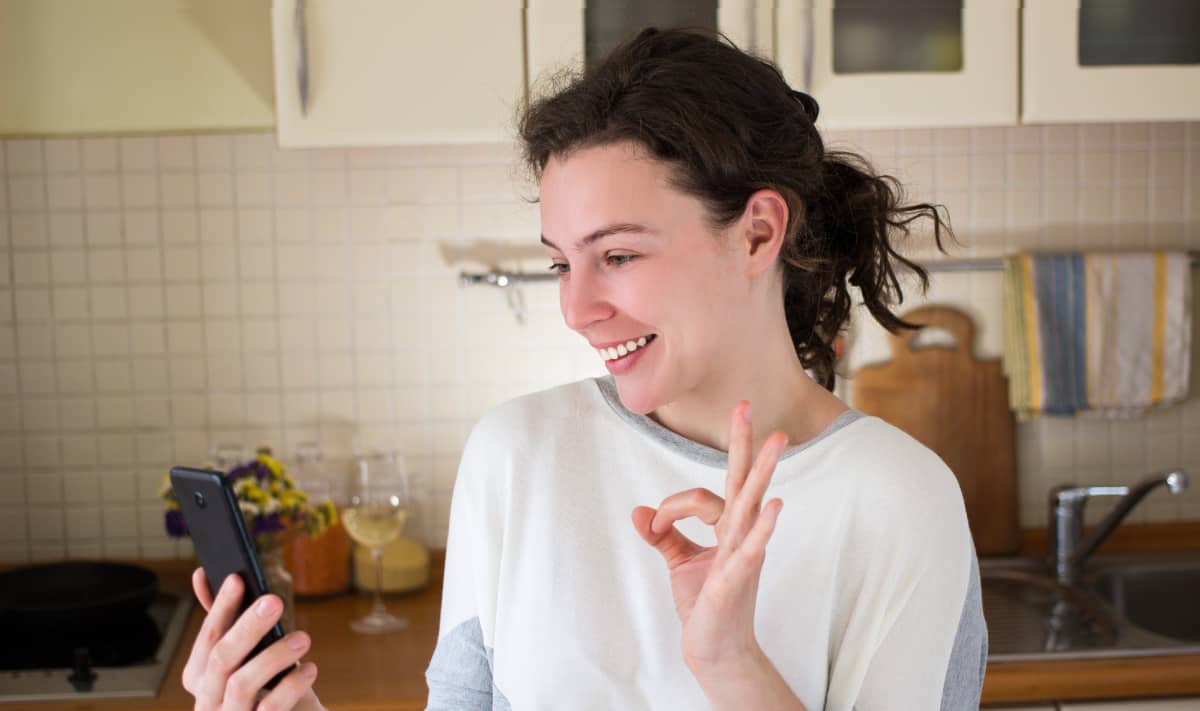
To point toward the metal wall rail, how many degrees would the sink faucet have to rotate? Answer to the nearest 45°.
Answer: approximately 180°

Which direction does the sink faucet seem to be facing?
to the viewer's right

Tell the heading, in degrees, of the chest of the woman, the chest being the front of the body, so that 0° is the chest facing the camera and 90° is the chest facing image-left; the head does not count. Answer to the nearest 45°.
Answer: approximately 0°

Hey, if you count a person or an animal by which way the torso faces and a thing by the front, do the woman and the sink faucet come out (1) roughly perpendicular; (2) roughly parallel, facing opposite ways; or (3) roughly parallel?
roughly perpendicular

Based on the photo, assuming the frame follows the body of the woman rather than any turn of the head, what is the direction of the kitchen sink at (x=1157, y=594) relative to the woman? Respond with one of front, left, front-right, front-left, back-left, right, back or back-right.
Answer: back-left

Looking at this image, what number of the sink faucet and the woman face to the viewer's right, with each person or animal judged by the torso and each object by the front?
1
